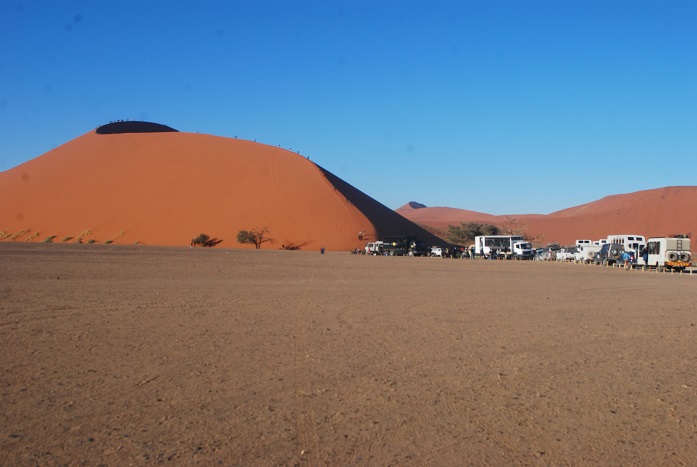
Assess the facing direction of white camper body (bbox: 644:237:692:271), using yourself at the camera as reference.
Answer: facing away from the viewer and to the left of the viewer
